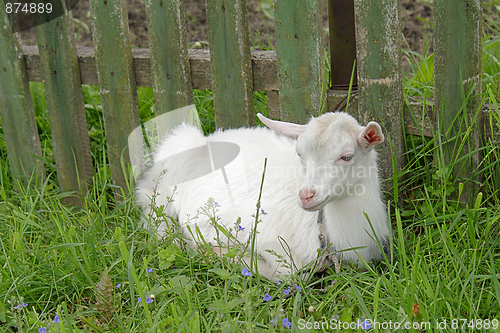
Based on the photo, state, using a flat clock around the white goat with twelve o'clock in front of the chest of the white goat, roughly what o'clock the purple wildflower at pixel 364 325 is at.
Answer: The purple wildflower is roughly at 1 o'clock from the white goat.

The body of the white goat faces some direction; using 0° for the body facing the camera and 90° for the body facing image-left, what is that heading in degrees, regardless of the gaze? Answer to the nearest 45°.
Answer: approximately 315°

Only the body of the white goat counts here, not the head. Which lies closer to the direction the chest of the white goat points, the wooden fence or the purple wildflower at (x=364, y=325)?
the purple wildflower
